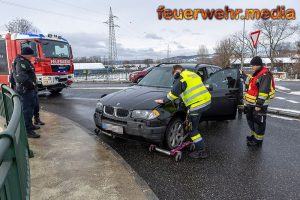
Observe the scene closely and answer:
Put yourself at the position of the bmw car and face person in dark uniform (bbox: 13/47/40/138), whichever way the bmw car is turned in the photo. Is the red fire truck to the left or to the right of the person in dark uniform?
right

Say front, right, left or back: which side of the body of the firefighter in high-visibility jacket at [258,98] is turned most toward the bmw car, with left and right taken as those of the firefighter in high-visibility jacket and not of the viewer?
front

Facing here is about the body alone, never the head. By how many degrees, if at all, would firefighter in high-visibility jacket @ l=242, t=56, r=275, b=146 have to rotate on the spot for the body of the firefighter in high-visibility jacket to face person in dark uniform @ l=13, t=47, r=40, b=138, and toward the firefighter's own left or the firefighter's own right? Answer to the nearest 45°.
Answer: approximately 45° to the firefighter's own right

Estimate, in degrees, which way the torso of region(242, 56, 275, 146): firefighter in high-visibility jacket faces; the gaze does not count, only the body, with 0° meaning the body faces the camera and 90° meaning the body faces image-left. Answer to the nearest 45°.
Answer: approximately 45°

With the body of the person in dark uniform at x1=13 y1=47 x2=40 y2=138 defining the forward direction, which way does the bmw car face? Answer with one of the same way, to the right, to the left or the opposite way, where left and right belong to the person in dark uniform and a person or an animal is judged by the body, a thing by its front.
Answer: the opposite way

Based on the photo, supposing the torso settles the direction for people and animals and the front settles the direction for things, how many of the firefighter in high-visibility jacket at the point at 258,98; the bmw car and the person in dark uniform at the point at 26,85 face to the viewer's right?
1

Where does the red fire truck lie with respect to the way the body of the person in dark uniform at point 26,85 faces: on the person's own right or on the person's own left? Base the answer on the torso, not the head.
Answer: on the person's own left

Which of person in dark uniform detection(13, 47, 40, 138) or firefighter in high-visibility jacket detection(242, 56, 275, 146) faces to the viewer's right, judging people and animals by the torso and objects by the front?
the person in dark uniform

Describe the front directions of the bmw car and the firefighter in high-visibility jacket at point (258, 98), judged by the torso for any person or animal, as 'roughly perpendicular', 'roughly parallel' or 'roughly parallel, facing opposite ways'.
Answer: roughly parallel

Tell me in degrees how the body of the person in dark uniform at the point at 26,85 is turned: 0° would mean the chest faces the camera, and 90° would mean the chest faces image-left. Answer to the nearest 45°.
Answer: approximately 270°

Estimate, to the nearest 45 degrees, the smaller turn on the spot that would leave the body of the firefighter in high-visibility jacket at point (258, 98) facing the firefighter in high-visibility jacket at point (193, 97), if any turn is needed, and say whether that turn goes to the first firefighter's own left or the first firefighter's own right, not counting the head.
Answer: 0° — they already face them

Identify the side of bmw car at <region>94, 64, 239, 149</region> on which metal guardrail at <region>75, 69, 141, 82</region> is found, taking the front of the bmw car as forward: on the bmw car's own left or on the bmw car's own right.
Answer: on the bmw car's own right

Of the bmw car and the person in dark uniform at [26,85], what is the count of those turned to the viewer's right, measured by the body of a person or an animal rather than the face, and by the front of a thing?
1

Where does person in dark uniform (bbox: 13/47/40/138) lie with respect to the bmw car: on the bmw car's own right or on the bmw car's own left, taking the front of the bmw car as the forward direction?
on the bmw car's own right

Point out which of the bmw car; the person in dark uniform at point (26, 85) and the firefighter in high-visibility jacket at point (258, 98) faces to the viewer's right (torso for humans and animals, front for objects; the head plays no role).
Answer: the person in dark uniform
